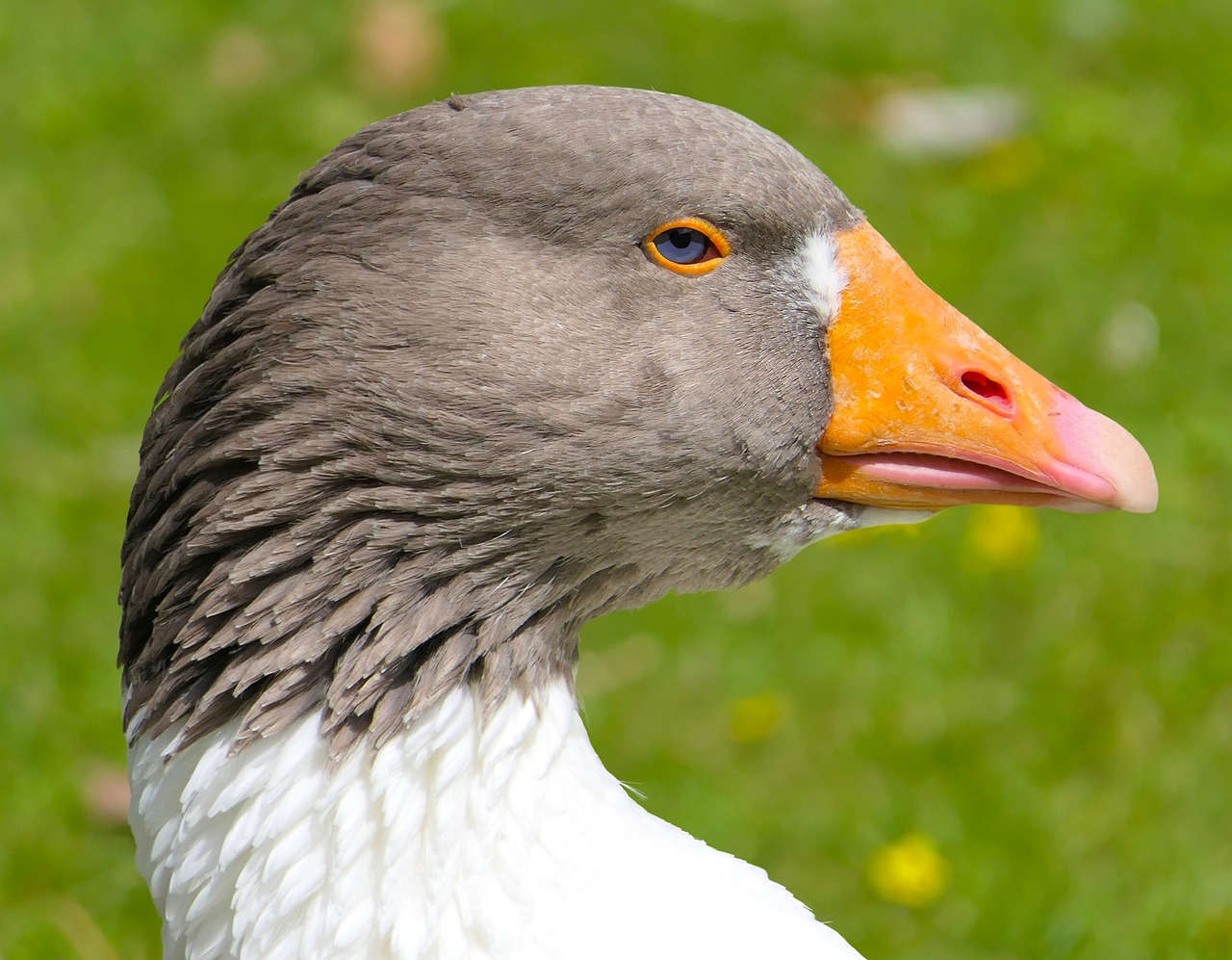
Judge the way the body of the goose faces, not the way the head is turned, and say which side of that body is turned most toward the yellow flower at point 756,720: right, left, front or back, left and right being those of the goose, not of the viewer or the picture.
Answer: left

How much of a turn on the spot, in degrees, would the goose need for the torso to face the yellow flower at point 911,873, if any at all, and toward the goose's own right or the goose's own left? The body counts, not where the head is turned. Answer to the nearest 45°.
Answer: approximately 45° to the goose's own left

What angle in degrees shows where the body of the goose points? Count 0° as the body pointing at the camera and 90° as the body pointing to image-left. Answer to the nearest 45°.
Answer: approximately 270°

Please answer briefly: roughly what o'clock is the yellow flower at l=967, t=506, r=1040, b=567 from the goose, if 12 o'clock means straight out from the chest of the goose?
The yellow flower is roughly at 10 o'clock from the goose.
